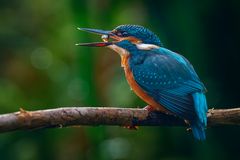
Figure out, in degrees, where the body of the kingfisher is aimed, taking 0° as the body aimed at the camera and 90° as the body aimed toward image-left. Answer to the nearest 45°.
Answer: approximately 90°
